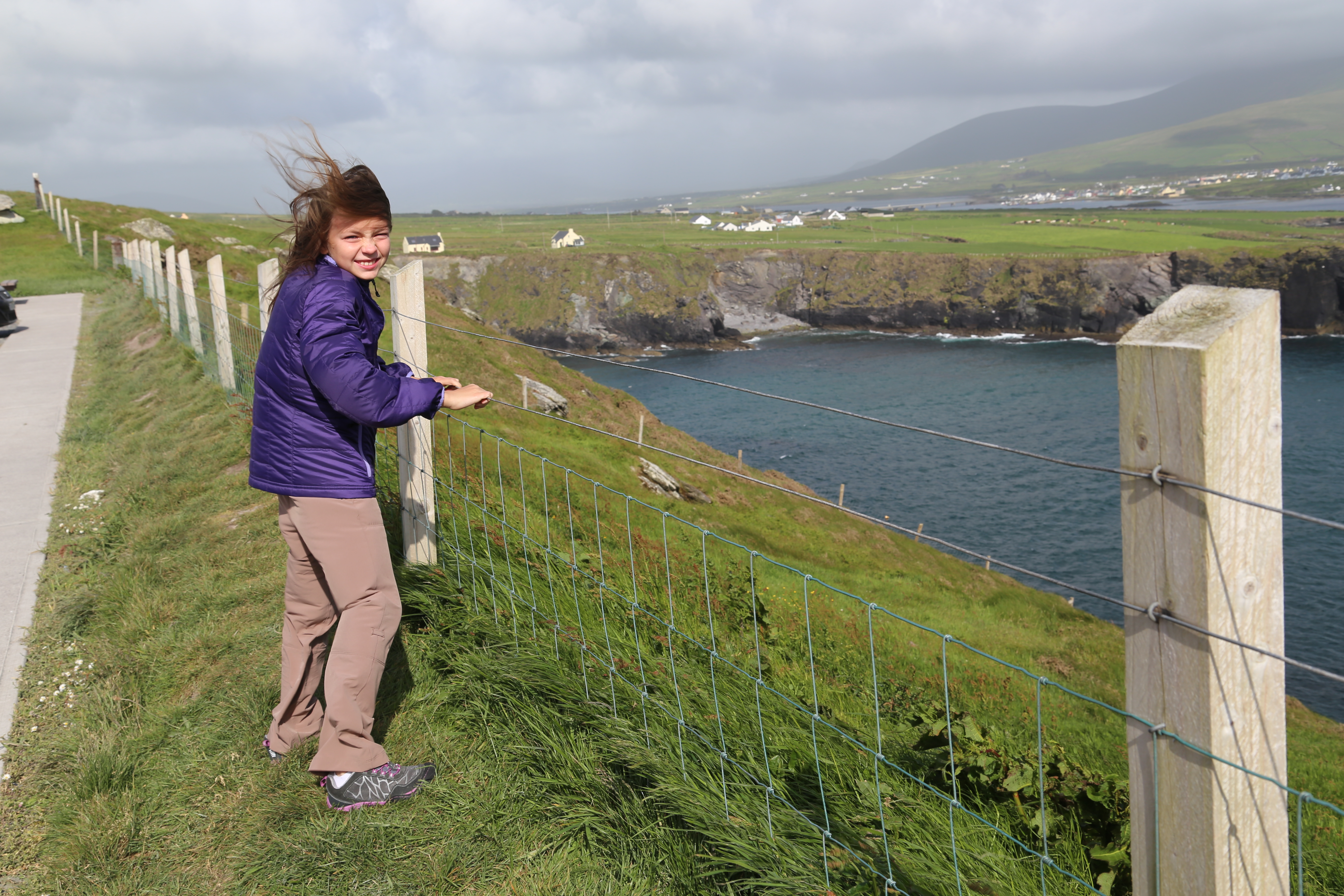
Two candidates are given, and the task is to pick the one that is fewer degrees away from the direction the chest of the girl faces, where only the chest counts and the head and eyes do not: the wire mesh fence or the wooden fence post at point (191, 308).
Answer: the wire mesh fence

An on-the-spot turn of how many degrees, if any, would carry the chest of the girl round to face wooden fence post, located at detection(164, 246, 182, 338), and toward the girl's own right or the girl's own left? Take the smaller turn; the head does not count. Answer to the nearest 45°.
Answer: approximately 90° to the girl's own left

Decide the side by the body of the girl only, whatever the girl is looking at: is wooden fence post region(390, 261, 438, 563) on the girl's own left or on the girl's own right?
on the girl's own left

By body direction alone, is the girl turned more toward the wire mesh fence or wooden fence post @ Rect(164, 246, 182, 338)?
the wire mesh fence

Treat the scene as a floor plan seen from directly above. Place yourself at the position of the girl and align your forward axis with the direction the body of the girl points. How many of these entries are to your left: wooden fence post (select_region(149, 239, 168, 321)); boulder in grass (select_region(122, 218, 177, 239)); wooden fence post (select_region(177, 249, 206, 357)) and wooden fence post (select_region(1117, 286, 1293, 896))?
3

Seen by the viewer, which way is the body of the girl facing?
to the viewer's right

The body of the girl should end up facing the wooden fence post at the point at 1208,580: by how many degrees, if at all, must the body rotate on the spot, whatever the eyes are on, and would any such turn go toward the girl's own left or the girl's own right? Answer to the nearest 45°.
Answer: approximately 45° to the girl's own right

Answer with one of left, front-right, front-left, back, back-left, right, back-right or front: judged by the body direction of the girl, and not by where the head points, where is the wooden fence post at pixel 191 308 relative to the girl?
left

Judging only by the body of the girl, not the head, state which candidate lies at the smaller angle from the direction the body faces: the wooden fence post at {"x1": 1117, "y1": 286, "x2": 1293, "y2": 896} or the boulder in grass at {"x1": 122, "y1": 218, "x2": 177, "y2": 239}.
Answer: the wooden fence post

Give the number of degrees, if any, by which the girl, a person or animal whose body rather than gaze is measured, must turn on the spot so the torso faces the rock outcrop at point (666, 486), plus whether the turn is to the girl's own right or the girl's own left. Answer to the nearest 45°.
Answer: approximately 90° to the girl's own left

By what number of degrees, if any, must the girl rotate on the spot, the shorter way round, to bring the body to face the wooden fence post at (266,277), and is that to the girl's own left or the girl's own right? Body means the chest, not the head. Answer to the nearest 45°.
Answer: approximately 90° to the girl's own left
